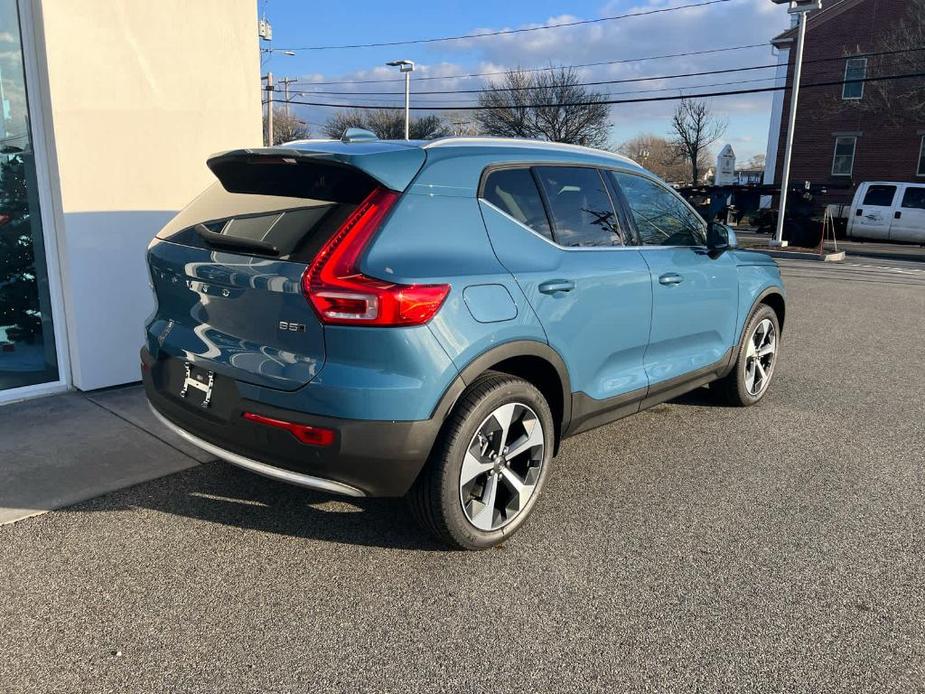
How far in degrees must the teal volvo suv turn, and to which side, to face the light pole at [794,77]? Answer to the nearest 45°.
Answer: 0° — it already faces it

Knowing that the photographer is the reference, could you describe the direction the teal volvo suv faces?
facing away from the viewer and to the right of the viewer
